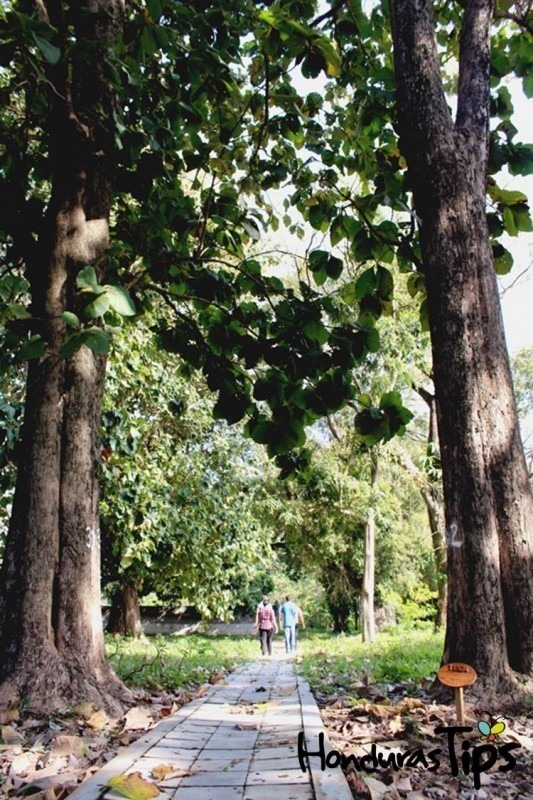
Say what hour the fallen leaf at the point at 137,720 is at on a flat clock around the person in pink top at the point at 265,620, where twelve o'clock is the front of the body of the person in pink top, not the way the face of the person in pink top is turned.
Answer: The fallen leaf is roughly at 6 o'clock from the person in pink top.

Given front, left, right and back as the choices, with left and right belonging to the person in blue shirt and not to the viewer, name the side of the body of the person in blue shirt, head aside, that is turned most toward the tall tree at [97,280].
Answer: back

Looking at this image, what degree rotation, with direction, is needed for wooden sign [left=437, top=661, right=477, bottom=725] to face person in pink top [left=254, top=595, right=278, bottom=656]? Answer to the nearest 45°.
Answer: approximately 180°

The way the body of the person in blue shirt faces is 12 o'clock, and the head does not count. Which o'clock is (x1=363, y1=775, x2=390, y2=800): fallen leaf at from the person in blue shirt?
The fallen leaf is roughly at 6 o'clock from the person in blue shirt.

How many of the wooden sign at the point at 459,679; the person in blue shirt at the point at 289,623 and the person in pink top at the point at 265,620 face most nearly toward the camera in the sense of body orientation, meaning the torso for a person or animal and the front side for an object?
1

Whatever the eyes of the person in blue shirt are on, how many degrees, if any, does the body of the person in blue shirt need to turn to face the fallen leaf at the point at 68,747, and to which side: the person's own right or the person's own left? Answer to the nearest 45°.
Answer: approximately 180°

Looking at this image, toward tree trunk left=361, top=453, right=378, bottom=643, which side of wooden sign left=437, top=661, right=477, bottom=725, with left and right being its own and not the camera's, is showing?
back

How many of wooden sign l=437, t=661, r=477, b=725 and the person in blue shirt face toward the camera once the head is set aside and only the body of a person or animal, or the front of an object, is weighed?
1

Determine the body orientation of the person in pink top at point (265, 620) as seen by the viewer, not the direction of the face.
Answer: away from the camera

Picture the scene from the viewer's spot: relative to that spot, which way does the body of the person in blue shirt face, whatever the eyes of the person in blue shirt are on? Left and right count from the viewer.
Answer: facing away from the viewer

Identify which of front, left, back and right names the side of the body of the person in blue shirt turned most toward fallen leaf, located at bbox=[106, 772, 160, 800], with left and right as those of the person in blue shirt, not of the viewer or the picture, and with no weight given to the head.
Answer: back

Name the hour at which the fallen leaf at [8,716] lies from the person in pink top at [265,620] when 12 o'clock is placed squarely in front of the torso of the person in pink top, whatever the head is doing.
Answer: The fallen leaf is roughly at 6 o'clock from the person in pink top.

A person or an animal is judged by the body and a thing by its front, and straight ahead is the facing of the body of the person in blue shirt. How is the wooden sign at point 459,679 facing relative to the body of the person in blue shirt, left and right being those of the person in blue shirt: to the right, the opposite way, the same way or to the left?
the opposite way

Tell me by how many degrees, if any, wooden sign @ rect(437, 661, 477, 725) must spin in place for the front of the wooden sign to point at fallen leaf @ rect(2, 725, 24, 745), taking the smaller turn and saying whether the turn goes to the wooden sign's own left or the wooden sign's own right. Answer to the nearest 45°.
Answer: approximately 90° to the wooden sign's own right

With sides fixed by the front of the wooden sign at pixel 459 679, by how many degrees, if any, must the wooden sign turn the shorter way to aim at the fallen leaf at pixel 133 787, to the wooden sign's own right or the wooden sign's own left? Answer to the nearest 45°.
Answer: approximately 45° to the wooden sign's own right
